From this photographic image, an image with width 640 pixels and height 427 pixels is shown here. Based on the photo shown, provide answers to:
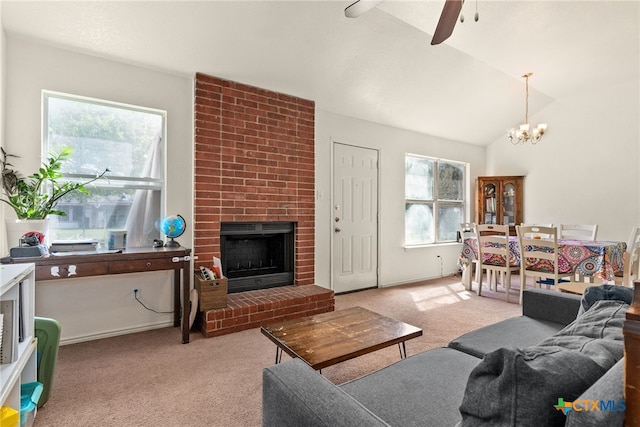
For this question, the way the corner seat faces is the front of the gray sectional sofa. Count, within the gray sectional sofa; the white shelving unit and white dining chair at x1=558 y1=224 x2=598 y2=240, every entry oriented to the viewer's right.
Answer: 1

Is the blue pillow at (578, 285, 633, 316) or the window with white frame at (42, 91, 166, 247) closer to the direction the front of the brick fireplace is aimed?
the blue pillow

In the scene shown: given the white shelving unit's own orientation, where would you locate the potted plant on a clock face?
The potted plant is roughly at 9 o'clock from the white shelving unit.

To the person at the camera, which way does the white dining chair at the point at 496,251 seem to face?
facing away from the viewer and to the right of the viewer

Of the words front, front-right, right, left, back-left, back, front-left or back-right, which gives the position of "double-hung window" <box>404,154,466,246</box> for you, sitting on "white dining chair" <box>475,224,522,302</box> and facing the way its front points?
left

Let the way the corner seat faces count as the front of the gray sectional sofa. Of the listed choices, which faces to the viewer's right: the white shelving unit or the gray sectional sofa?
the white shelving unit

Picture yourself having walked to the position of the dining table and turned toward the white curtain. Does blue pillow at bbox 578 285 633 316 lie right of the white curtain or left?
left

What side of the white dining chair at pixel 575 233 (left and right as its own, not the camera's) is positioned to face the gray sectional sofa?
front

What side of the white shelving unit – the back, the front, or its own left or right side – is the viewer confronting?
right

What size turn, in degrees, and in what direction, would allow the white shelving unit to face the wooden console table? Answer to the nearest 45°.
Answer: approximately 45° to its left

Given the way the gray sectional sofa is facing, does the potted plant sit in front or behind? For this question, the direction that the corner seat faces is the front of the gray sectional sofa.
in front
